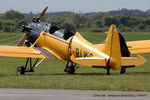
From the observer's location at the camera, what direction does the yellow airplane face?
facing away from the viewer and to the left of the viewer
